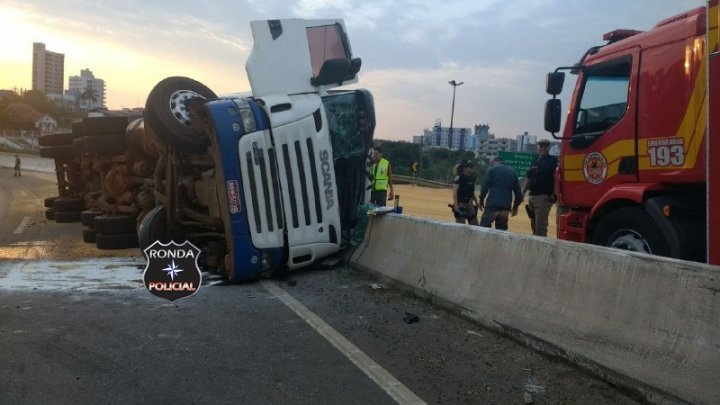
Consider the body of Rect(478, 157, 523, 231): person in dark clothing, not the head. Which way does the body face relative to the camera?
away from the camera

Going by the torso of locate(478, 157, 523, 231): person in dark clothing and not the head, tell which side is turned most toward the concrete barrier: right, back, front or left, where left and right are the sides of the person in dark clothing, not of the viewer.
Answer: back

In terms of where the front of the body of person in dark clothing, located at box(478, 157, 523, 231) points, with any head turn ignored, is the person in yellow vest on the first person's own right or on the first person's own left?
on the first person's own left

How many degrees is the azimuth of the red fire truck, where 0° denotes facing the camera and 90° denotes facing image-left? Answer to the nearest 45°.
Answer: approximately 135°

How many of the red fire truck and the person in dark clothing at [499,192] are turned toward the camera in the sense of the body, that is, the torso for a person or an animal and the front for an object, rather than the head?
0

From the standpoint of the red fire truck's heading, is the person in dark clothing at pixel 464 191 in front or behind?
in front
